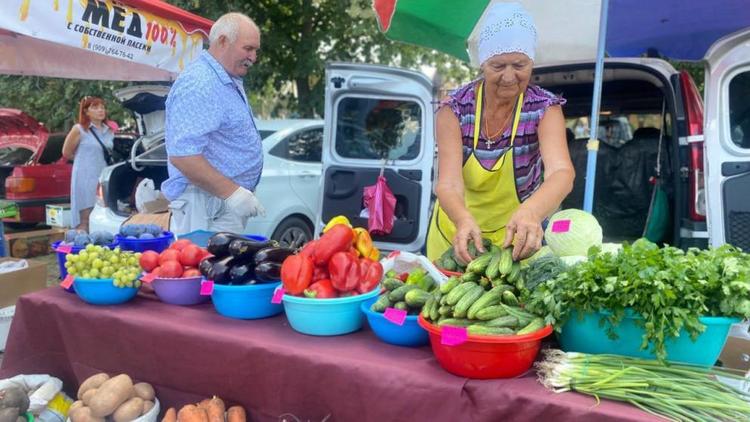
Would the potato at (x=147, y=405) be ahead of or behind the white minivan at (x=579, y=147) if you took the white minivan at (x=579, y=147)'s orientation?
behind

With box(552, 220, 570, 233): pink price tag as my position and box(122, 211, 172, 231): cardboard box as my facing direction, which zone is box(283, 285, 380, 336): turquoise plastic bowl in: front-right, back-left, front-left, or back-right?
front-left

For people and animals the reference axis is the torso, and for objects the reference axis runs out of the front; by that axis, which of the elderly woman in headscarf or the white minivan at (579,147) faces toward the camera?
the elderly woman in headscarf

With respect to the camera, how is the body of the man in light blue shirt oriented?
to the viewer's right

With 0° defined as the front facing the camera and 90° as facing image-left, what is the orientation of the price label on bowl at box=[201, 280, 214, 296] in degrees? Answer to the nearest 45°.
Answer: approximately 0°

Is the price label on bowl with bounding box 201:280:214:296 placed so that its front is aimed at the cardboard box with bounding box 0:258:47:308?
no

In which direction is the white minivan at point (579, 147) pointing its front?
away from the camera

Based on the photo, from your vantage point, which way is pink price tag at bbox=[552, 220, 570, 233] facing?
toward the camera

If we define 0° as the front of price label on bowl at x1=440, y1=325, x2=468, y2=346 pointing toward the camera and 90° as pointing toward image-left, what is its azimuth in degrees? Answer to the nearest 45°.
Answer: approximately 0°

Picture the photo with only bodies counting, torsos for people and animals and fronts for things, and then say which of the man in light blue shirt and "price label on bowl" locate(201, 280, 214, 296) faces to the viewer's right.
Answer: the man in light blue shirt

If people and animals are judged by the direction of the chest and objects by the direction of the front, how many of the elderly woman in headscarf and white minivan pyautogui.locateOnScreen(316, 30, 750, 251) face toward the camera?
1

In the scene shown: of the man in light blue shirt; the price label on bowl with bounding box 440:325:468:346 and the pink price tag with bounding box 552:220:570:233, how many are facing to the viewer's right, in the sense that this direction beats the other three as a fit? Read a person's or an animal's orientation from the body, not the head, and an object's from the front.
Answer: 1

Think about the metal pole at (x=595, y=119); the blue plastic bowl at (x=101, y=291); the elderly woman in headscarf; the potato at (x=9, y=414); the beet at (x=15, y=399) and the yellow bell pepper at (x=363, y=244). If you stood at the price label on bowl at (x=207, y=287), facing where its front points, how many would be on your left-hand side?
3

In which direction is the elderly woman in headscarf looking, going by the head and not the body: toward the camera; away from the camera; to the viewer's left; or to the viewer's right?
toward the camera

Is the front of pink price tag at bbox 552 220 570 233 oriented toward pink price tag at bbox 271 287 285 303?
no

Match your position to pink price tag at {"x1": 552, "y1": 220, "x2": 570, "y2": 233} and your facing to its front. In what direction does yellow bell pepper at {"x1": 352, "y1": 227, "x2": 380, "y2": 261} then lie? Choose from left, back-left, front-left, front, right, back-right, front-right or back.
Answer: right

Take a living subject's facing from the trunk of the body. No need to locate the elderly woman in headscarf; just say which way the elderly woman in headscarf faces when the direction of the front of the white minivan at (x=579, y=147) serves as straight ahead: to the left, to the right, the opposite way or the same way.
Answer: the opposite way

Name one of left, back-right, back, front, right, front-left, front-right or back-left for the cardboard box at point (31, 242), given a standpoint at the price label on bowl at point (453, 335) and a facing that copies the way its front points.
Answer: back-right

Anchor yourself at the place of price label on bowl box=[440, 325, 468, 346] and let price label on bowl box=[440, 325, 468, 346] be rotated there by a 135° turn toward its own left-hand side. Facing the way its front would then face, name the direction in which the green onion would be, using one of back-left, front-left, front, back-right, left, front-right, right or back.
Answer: front-right
